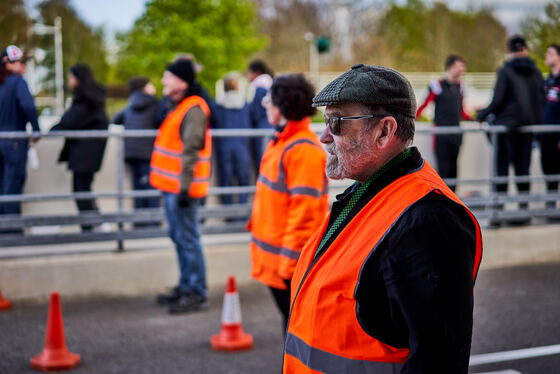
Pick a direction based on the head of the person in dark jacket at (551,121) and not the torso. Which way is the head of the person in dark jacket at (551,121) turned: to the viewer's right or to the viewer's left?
to the viewer's left

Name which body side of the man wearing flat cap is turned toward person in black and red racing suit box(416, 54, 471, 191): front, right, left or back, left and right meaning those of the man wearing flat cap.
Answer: right
